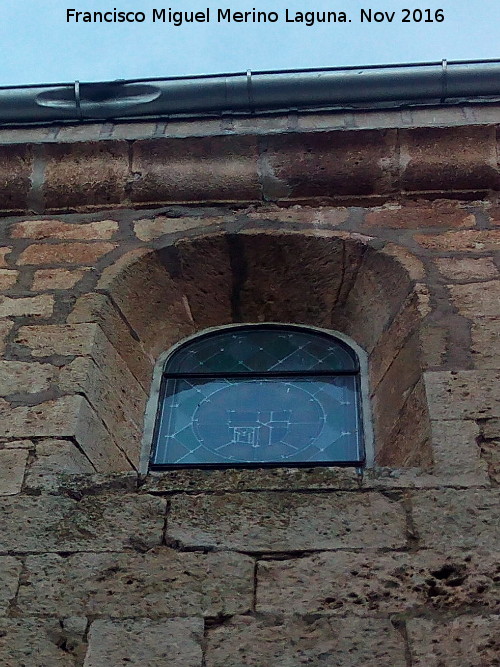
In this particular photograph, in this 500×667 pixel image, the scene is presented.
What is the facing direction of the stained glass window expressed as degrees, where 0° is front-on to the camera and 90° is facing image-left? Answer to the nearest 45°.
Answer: approximately 0°
